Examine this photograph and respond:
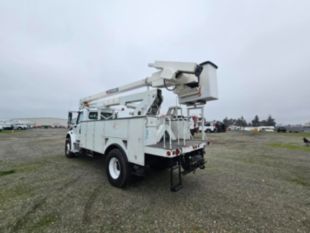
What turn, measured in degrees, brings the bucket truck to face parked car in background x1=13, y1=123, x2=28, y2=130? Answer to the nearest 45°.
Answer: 0° — it already faces it

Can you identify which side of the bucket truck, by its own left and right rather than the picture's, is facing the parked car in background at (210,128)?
right

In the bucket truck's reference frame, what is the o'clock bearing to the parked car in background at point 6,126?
The parked car in background is roughly at 12 o'clock from the bucket truck.

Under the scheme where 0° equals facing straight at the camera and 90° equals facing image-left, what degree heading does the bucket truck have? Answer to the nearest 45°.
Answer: approximately 135°
